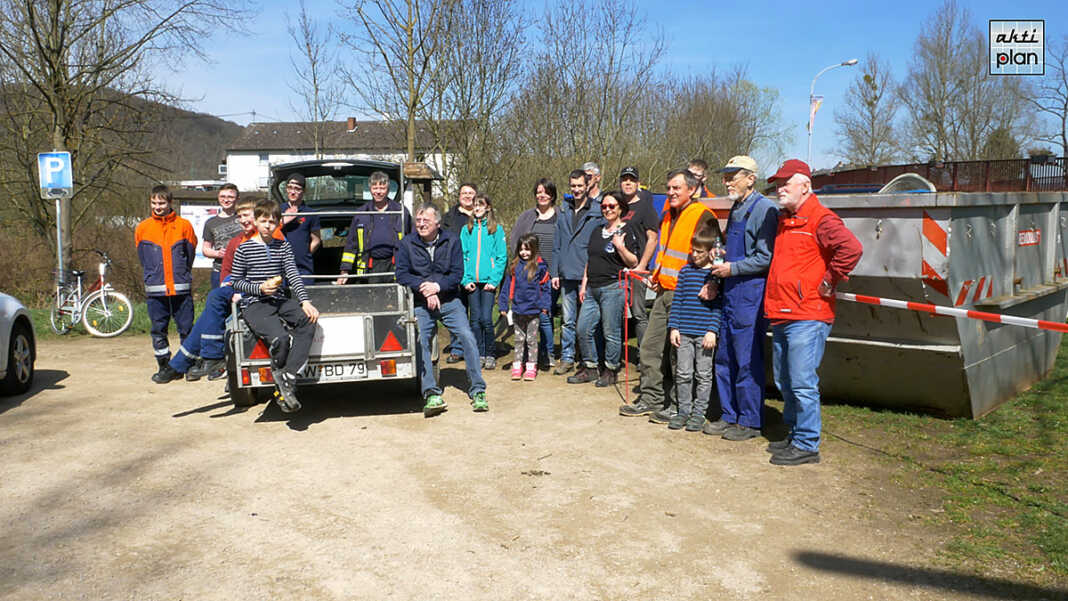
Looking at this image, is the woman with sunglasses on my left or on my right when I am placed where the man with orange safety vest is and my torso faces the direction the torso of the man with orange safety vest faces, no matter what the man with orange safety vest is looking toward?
on my right

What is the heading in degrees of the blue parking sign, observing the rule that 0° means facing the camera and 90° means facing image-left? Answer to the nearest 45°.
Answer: approximately 0°

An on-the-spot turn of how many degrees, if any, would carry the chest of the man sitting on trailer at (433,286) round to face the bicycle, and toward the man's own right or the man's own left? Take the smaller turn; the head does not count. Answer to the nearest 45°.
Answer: approximately 135° to the man's own right

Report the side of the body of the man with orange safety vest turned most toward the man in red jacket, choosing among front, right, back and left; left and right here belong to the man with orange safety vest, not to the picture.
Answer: left
